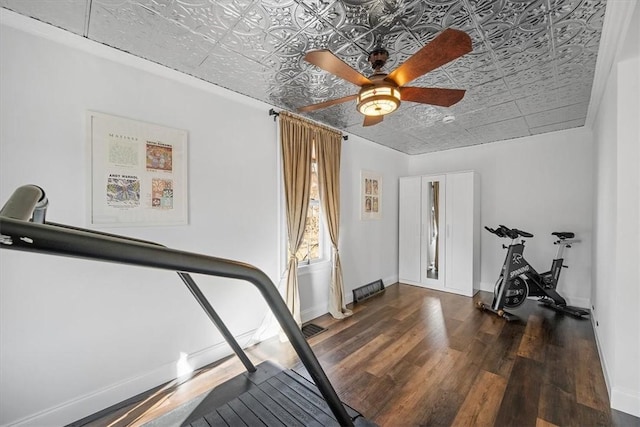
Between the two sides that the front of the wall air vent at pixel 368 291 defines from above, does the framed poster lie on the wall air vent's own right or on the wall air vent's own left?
on the wall air vent's own right

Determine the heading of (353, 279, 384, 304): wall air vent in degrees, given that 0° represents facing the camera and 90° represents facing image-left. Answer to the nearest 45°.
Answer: approximately 315°

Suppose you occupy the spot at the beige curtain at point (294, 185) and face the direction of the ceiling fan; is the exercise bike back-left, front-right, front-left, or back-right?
front-left

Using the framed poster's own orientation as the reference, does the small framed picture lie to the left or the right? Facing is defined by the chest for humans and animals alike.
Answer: on its left

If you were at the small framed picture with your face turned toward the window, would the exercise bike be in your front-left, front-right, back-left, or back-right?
back-left

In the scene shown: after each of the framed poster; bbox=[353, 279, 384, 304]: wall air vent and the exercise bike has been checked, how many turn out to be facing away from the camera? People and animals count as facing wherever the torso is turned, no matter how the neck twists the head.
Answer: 0

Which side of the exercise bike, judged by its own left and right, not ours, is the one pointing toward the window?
front

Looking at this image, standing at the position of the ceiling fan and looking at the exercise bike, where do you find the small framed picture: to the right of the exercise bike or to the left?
left

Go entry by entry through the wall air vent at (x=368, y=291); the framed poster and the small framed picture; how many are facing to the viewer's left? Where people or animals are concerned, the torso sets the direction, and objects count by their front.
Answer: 0

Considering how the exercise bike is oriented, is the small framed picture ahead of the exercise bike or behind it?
ahead

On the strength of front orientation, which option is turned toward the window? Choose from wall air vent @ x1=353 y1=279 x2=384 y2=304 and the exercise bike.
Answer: the exercise bike

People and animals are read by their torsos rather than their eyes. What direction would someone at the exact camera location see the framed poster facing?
facing the viewer and to the right of the viewer

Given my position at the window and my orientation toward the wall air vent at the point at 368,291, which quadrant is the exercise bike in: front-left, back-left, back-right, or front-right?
front-right

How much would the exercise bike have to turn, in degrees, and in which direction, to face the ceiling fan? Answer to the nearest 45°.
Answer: approximately 45° to its left

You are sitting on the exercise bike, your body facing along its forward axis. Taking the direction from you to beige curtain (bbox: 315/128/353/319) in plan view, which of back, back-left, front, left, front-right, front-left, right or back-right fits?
front

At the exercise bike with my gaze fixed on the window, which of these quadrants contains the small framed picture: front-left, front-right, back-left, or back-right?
front-right

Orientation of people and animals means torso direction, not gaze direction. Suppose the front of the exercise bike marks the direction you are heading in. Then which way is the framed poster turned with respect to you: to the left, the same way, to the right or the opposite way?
the opposite way

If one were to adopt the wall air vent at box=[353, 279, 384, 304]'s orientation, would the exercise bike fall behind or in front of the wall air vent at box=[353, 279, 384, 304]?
in front
